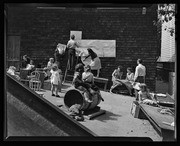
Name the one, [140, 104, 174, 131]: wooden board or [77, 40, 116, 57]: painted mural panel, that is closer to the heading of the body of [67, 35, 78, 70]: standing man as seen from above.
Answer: the painted mural panel

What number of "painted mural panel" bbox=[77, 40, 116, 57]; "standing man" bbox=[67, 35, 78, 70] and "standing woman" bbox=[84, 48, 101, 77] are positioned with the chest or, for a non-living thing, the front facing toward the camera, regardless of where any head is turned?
1

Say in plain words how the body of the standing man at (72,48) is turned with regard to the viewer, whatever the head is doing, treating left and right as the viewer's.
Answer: facing away from the viewer

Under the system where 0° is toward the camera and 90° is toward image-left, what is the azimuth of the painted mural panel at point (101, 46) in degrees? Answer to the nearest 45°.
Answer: approximately 0°

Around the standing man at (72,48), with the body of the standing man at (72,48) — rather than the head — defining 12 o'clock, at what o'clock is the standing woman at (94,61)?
the standing woman at (94,61) is roughly at 3 o'clock from the standing man at (72,48).

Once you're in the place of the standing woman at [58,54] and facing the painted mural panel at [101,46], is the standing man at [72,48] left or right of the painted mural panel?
right

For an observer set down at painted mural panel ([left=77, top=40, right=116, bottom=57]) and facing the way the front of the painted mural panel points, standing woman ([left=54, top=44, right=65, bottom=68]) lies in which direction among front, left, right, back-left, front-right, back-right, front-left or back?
right

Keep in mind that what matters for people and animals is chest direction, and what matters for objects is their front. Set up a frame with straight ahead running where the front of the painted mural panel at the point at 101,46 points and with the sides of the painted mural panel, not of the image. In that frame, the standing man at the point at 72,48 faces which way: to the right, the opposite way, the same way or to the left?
the opposite way

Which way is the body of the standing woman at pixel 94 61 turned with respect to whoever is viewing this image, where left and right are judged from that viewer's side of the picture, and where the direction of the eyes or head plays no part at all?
facing to the left of the viewer
